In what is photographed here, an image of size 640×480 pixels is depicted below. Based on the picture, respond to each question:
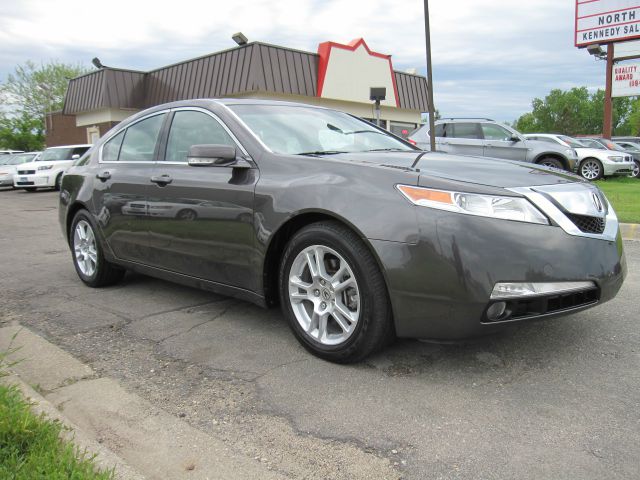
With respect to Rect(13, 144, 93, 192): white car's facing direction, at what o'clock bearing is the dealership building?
The dealership building is roughly at 8 o'clock from the white car.

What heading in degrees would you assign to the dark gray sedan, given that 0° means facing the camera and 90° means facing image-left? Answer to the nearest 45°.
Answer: approximately 315°

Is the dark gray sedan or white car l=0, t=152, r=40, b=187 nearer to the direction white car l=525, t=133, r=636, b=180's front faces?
the dark gray sedan

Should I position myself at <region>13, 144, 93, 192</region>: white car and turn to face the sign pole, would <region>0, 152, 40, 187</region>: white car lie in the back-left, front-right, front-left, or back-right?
back-left

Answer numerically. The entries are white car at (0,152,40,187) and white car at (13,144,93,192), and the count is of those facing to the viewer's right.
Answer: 0

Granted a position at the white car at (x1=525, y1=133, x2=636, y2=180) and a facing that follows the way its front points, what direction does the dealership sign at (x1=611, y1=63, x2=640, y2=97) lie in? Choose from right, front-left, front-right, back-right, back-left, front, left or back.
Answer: back-left

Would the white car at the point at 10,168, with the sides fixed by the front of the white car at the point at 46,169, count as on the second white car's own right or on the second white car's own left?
on the second white car's own right

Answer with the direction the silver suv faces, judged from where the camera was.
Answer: facing to the right of the viewer

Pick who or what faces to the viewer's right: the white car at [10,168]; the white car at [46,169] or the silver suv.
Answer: the silver suv

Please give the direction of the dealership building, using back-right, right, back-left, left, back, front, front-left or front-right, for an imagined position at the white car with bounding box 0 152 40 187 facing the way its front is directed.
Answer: left

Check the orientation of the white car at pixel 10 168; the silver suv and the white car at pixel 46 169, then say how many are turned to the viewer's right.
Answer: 1

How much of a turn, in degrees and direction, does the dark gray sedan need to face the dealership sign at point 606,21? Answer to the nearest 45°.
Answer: approximately 90° to its left

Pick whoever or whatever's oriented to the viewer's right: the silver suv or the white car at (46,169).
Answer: the silver suv

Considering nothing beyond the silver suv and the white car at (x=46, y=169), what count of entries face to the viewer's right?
1
